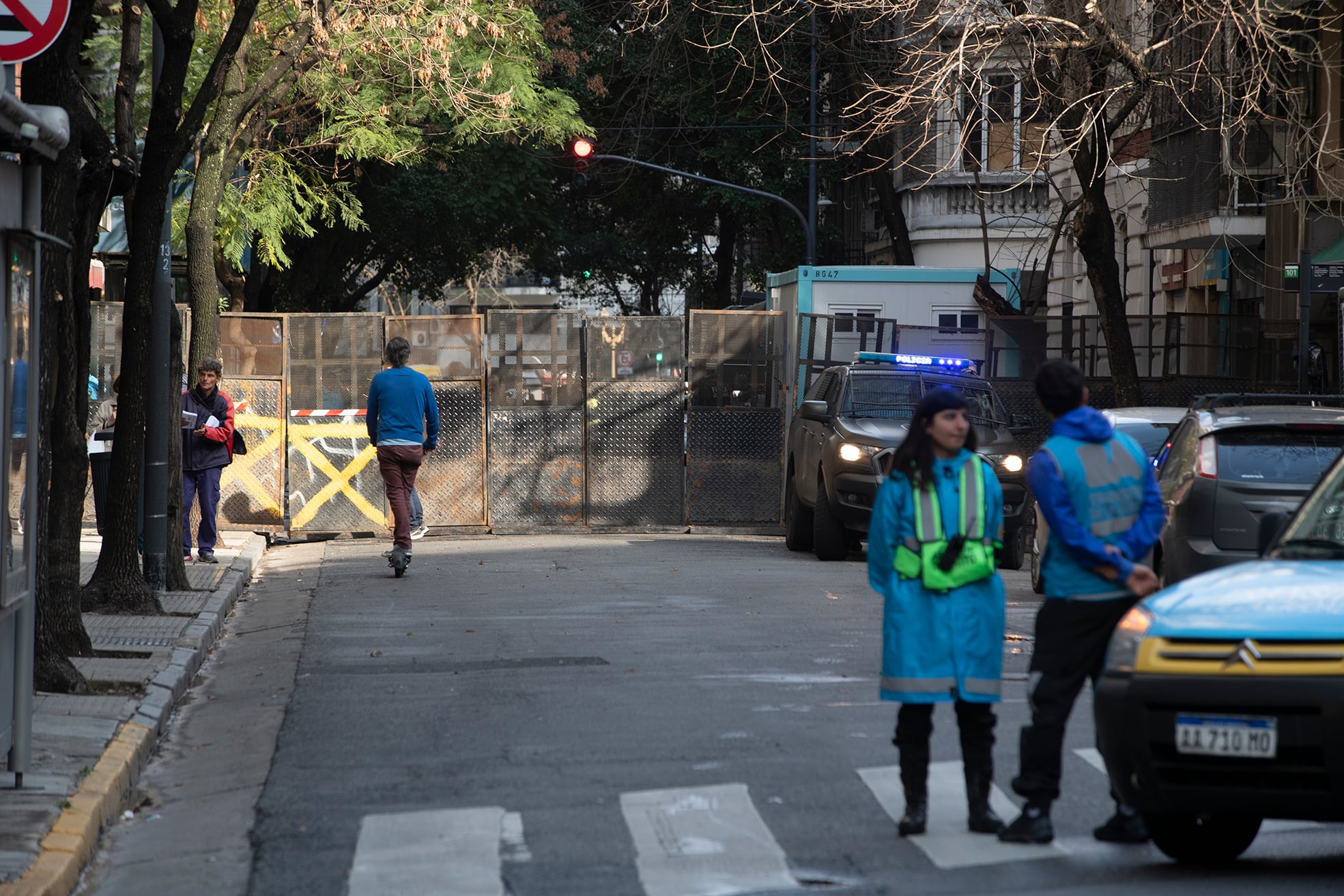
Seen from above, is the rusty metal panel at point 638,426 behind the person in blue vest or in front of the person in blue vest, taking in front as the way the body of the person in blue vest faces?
in front

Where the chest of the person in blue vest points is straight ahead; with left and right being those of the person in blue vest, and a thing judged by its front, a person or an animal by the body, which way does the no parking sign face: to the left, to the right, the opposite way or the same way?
the opposite way

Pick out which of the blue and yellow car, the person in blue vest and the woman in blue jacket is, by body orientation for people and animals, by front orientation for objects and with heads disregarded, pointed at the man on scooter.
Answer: the person in blue vest

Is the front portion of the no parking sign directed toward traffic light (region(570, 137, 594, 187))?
no

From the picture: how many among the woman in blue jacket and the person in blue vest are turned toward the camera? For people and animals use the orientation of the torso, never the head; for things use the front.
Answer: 1

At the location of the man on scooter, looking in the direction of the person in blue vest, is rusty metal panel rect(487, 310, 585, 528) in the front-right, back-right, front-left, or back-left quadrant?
back-left

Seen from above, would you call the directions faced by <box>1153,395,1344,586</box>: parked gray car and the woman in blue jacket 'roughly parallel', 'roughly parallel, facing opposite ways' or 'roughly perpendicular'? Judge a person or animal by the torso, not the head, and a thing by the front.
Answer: roughly parallel, facing opposite ways

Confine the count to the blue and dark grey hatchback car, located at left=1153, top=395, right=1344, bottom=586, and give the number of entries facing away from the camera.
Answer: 1

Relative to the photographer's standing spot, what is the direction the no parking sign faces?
facing the viewer

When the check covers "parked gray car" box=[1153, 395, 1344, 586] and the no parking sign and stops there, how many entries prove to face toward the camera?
1

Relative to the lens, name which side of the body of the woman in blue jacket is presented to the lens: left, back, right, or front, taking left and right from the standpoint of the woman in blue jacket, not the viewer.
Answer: front

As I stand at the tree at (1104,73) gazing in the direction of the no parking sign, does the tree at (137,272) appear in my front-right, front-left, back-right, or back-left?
front-right

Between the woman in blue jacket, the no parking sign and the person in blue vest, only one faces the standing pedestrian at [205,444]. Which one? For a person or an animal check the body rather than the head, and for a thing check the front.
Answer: the person in blue vest

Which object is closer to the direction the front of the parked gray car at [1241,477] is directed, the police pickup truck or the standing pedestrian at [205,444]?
the police pickup truck

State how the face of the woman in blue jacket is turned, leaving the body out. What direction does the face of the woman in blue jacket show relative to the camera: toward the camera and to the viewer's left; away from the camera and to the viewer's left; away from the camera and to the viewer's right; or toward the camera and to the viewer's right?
toward the camera and to the viewer's right

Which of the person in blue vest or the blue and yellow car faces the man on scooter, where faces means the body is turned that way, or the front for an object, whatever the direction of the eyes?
the person in blue vest

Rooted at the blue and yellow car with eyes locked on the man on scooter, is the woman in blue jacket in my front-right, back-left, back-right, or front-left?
front-left

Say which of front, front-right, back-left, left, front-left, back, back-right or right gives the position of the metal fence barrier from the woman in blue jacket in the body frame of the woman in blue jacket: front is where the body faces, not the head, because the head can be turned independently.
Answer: back

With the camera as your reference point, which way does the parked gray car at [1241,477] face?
facing away from the viewer

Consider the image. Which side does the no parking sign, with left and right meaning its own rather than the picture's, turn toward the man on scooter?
back
